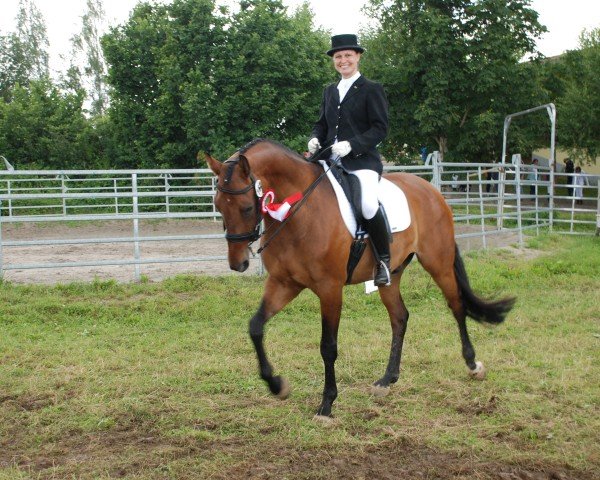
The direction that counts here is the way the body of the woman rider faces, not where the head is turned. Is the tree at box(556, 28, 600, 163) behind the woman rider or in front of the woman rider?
behind

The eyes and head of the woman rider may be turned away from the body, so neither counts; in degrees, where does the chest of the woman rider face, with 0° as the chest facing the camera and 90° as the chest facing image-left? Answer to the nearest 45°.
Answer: approximately 45°

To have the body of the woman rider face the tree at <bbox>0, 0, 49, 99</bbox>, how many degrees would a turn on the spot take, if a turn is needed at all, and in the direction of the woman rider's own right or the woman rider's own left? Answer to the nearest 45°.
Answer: approximately 90° to the woman rider's own right

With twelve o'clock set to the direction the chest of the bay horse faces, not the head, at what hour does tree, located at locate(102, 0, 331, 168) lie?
The tree is roughly at 4 o'clock from the bay horse.

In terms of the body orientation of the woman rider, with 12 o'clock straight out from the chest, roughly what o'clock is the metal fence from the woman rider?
The metal fence is roughly at 5 o'clock from the woman rider.

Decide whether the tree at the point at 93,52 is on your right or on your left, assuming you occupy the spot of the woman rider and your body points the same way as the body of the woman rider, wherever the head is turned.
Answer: on your right

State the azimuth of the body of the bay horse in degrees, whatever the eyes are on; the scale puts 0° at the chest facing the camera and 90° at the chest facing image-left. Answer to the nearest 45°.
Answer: approximately 45°
